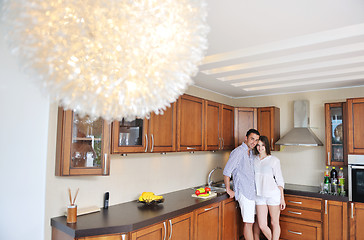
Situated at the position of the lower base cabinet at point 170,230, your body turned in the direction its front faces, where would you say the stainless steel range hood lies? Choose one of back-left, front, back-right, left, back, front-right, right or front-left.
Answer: left

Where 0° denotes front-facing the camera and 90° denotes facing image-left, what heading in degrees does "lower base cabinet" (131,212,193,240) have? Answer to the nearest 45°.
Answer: approximately 315°

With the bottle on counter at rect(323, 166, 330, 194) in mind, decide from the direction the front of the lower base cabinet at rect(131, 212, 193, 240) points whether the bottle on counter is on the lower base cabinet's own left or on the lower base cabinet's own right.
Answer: on the lower base cabinet's own left

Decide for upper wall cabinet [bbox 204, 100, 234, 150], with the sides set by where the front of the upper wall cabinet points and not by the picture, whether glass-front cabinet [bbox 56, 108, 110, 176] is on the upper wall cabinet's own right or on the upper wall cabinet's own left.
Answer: on the upper wall cabinet's own right

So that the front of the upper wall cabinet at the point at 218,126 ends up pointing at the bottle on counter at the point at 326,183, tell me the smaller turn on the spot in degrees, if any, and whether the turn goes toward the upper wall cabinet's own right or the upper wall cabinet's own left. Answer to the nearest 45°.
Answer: approximately 45° to the upper wall cabinet's own left

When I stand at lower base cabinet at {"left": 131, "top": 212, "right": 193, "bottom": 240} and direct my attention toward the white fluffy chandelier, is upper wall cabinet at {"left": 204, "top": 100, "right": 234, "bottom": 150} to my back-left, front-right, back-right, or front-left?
back-left
